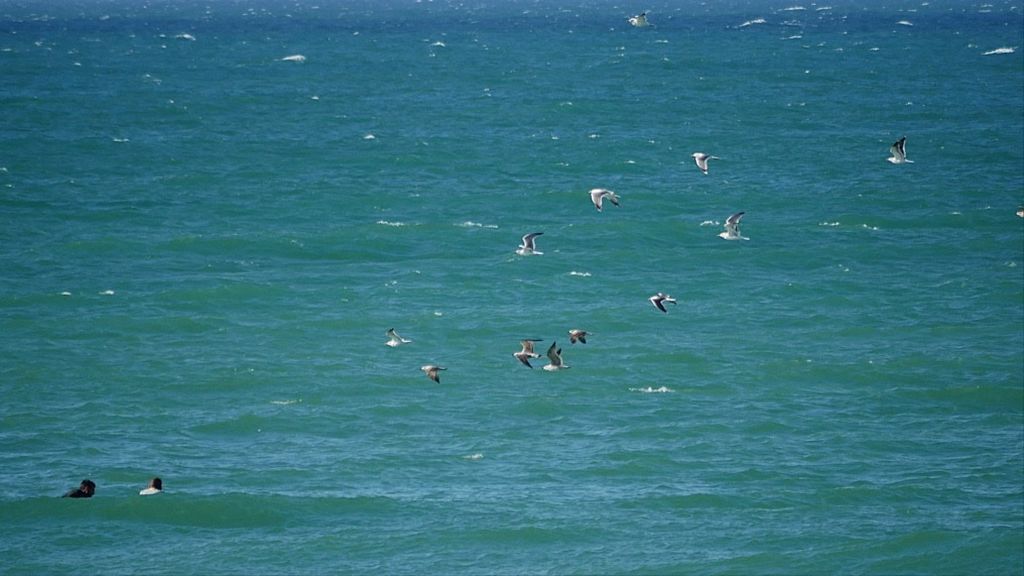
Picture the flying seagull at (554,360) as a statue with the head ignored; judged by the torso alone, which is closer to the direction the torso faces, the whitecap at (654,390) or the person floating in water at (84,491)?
the person floating in water

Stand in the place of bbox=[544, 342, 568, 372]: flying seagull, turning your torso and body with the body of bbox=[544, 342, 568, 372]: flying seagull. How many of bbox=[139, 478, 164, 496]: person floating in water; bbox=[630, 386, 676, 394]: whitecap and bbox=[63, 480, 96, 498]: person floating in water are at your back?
1

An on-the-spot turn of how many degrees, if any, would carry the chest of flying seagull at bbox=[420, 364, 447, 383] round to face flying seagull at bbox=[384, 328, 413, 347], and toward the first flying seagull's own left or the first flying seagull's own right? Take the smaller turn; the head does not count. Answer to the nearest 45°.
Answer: approximately 90° to the first flying seagull's own right

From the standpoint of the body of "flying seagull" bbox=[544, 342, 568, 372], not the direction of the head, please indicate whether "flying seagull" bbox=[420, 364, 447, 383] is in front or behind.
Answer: in front

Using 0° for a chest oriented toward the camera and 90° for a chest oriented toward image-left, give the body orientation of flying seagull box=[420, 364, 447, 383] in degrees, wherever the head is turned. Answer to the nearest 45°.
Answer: approximately 90°

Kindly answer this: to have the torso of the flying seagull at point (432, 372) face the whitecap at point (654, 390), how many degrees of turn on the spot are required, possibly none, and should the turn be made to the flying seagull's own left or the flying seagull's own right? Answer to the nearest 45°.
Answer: approximately 180°

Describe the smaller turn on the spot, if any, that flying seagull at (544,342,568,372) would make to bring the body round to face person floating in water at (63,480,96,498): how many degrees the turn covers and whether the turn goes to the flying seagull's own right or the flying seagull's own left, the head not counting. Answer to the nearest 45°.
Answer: approximately 45° to the flying seagull's own left

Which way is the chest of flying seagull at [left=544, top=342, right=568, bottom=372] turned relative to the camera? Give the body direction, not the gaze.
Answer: to the viewer's left
